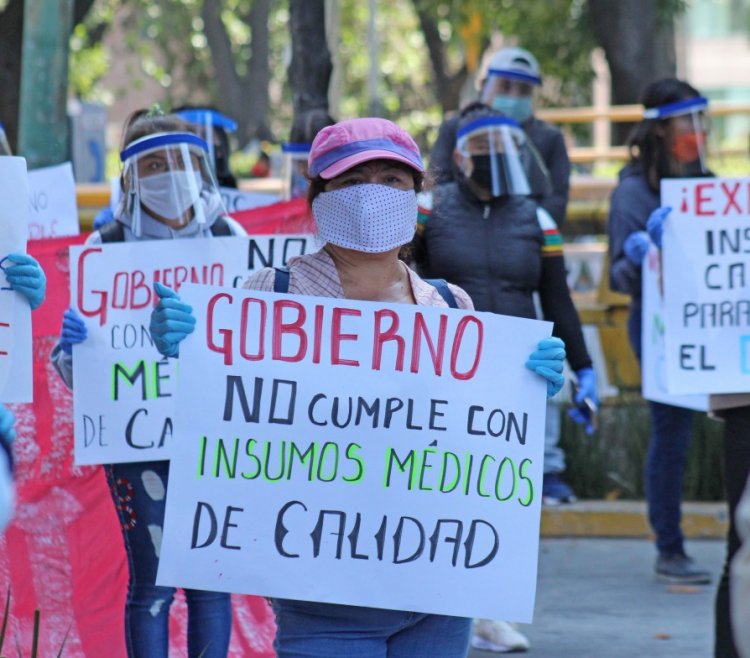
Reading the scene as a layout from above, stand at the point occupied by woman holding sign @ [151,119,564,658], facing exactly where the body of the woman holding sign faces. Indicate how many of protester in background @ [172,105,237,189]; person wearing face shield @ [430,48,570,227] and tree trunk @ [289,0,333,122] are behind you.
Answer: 3

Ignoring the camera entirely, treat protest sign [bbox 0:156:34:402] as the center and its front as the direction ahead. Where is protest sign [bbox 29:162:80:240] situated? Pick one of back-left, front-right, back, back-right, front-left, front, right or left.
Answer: back

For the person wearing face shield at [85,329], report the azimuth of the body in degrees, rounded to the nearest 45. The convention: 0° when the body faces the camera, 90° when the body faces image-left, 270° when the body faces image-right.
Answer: approximately 0°

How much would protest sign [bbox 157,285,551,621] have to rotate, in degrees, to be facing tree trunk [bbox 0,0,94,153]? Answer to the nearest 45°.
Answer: approximately 180°

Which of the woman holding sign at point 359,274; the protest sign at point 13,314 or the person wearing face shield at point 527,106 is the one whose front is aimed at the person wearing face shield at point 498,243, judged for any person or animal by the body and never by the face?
the person wearing face shield at point 527,106

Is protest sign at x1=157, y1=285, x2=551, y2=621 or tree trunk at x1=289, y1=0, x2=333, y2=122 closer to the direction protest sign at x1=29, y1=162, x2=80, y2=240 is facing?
the protest sign

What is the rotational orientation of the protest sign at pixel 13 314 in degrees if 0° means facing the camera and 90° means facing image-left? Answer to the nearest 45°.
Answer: approximately 0°

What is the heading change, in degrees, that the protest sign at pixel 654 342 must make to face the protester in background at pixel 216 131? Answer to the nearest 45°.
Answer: approximately 90° to its right
